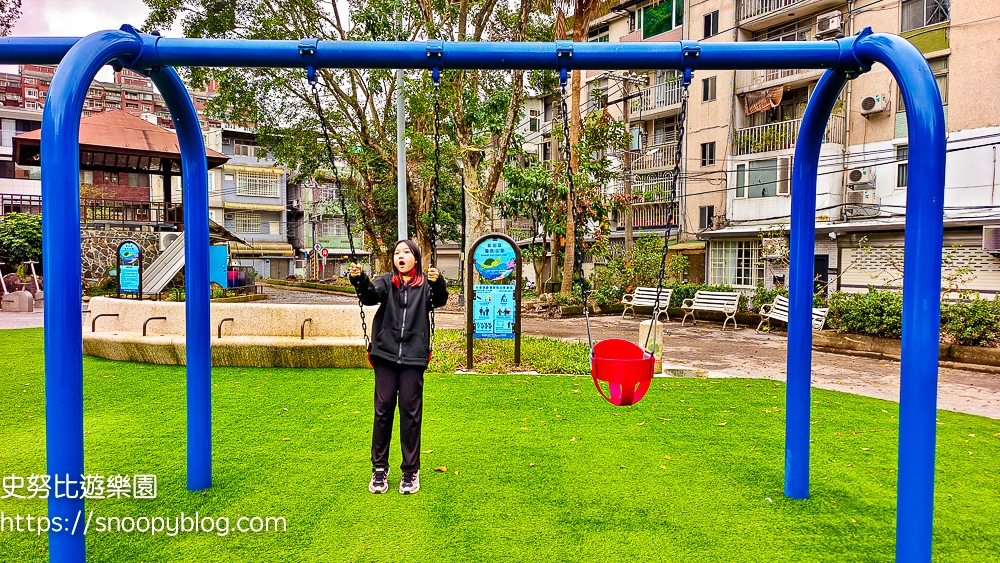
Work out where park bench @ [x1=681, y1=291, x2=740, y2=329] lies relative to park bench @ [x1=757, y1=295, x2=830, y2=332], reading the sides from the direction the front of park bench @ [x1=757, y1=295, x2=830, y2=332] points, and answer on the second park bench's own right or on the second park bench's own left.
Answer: on the second park bench's own right

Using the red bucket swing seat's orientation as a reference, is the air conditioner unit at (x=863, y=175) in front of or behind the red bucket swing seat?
behind

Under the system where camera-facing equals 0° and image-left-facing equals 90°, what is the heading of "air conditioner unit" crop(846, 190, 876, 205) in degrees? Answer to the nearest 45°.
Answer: approximately 0°

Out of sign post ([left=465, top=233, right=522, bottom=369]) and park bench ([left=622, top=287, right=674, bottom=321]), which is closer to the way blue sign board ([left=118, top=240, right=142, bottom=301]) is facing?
the sign post

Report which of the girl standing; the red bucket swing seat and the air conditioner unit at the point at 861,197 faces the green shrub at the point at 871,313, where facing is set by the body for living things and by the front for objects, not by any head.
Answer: the air conditioner unit

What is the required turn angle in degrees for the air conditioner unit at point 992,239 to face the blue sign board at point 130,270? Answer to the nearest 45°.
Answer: approximately 45° to its right

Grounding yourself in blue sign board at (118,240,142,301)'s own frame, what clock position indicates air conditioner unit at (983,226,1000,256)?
The air conditioner unit is roughly at 10 o'clock from the blue sign board.

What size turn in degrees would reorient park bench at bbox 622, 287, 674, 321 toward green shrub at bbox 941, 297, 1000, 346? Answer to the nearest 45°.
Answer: approximately 90° to its left

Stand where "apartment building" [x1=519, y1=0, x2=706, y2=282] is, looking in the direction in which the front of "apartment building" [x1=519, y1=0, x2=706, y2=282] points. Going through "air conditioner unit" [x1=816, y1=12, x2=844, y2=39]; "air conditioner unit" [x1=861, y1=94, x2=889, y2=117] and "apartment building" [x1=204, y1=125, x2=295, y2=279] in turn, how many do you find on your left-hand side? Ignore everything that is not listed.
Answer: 2

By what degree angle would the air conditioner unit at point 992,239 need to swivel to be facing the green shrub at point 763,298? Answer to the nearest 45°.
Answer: approximately 45° to its right

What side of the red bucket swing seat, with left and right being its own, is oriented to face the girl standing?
right

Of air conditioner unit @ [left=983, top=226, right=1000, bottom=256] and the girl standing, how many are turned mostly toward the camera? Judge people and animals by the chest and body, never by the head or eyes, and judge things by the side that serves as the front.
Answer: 2

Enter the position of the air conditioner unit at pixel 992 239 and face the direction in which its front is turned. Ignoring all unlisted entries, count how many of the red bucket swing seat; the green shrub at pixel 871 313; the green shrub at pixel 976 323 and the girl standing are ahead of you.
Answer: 4
